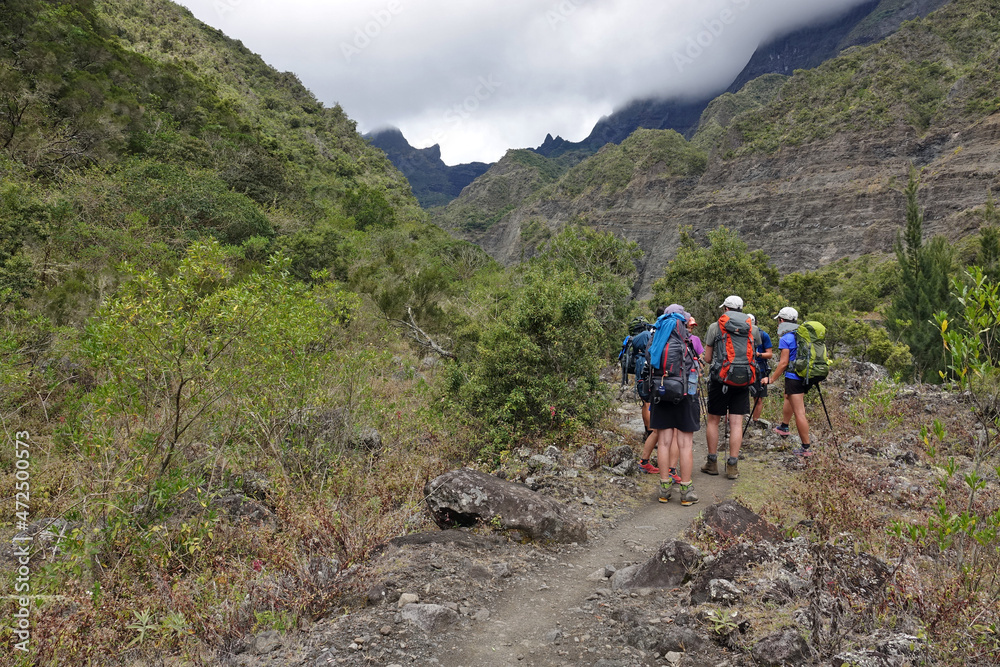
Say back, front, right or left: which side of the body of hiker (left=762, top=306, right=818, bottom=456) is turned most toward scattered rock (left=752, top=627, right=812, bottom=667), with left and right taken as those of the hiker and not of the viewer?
left

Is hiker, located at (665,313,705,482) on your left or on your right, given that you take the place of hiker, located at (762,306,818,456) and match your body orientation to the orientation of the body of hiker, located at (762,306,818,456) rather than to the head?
on your left

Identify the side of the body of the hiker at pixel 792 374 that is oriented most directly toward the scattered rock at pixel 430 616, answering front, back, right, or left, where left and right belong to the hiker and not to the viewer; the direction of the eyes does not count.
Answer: left

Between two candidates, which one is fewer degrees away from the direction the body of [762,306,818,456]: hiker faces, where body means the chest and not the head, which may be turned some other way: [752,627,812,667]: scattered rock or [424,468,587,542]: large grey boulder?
the large grey boulder

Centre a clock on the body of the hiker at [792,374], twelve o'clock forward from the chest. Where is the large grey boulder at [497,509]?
The large grey boulder is roughly at 10 o'clock from the hiker.

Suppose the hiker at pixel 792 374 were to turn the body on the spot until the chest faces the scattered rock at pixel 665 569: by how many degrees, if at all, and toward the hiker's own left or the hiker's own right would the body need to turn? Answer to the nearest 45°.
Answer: approximately 90° to the hiker's own left

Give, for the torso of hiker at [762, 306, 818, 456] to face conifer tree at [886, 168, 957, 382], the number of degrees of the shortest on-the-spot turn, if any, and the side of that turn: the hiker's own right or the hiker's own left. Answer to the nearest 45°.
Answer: approximately 90° to the hiker's own right

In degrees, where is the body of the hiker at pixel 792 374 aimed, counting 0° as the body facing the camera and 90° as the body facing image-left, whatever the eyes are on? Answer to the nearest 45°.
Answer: approximately 90°

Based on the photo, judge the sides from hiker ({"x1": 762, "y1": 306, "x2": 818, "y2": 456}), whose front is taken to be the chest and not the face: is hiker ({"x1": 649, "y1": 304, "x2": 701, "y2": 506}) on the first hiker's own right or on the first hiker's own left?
on the first hiker's own left

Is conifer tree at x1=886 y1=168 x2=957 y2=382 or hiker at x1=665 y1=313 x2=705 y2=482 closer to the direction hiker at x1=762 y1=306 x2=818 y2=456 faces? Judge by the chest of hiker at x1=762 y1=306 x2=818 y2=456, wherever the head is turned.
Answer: the hiker
